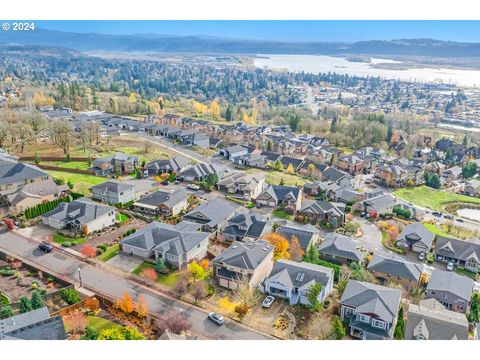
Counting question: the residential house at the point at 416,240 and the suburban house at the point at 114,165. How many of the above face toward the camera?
2

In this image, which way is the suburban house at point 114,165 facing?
toward the camera

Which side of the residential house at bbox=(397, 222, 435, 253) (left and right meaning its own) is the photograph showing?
front

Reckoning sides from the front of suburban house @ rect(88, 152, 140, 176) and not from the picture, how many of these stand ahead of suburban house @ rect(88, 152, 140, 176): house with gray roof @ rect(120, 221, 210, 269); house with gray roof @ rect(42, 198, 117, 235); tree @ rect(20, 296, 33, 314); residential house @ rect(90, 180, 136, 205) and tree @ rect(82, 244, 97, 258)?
5

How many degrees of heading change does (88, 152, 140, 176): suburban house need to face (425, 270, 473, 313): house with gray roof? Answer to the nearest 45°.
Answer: approximately 45° to its left

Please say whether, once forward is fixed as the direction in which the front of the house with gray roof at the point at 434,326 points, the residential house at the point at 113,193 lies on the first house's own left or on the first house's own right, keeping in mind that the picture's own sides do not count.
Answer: on the first house's own right

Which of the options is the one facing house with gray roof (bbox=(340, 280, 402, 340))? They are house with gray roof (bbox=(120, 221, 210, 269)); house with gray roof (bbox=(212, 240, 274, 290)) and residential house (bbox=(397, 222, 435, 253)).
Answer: the residential house

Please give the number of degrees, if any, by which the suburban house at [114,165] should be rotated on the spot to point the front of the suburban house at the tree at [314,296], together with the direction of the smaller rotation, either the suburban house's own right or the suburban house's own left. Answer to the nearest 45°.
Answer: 0° — it already faces it

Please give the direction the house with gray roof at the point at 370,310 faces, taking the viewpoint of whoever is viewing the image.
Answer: facing the viewer and to the left of the viewer

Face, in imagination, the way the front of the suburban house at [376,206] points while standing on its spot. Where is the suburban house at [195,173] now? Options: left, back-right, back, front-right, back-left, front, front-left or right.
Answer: front-right

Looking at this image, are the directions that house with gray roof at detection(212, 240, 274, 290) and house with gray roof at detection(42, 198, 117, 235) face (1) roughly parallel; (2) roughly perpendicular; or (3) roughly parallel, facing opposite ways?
roughly parallel
